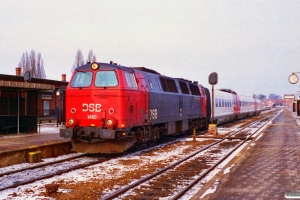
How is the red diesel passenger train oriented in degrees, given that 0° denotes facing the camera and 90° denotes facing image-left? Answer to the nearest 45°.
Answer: approximately 45°

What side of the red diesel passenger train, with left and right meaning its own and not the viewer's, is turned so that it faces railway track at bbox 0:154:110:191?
front
